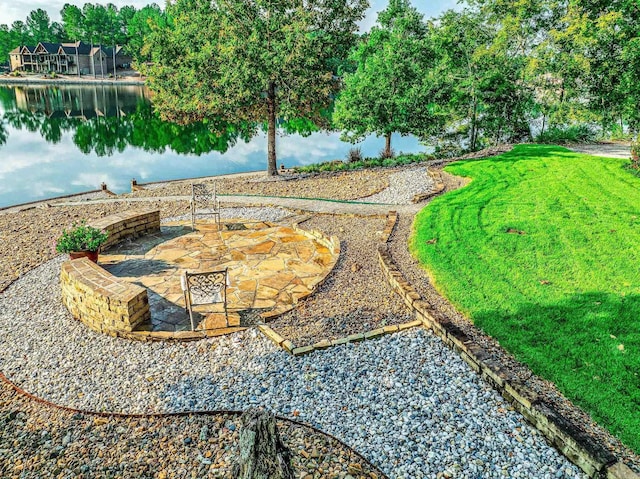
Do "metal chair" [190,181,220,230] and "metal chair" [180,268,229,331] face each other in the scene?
yes

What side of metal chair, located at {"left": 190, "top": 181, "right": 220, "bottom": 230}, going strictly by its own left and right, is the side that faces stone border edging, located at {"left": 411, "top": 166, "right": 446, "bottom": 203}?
left

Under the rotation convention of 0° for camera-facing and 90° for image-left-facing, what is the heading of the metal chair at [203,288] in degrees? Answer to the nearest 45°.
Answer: approximately 180°

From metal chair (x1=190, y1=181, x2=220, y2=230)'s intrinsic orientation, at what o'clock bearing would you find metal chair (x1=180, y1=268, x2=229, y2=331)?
metal chair (x1=180, y1=268, x2=229, y2=331) is roughly at 12 o'clock from metal chair (x1=190, y1=181, x2=220, y2=230).

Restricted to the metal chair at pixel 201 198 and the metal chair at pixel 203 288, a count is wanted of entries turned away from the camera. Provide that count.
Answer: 1

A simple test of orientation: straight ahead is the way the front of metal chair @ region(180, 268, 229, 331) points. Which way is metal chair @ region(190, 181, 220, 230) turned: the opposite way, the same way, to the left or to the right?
the opposite way

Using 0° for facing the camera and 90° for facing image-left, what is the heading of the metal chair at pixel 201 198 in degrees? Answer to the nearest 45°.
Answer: approximately 0°

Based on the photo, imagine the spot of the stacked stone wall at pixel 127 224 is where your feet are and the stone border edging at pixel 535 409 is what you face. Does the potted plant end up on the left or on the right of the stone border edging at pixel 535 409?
right
